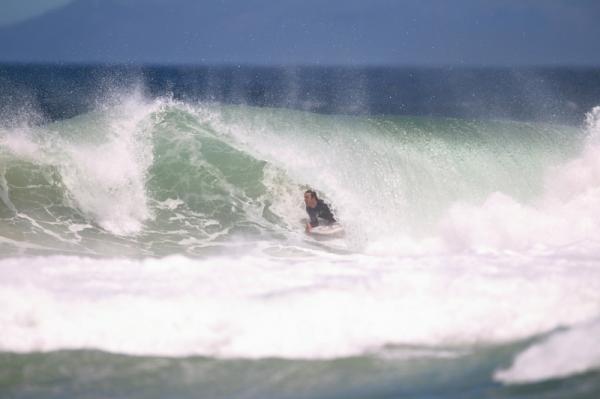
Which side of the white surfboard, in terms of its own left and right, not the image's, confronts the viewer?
left
